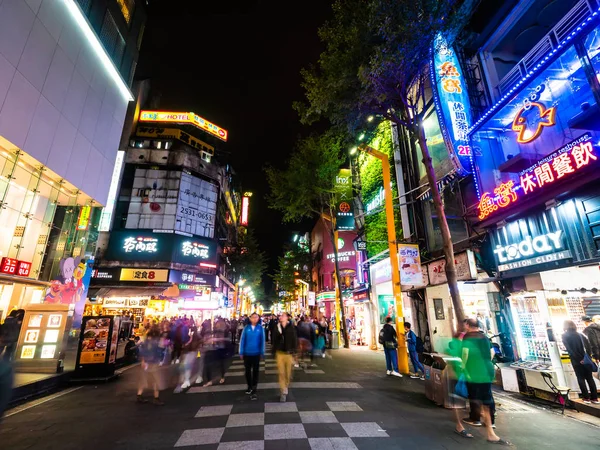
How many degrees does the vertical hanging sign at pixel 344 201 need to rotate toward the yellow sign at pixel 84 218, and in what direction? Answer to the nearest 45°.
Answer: approximately 45° to its right

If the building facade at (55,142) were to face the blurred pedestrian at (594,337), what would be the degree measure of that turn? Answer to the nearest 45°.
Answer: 0° — it already faces them

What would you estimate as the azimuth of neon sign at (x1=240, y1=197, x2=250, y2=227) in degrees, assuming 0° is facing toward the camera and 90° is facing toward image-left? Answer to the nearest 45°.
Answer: approximately 0°

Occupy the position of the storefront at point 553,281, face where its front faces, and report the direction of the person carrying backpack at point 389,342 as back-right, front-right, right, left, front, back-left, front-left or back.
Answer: front-right

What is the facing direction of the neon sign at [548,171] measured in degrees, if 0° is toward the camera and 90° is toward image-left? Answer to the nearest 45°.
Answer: approximately 45°

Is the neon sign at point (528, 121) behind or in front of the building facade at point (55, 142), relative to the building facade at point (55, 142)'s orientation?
in front

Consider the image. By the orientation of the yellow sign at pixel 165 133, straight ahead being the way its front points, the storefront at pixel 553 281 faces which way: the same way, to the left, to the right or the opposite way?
to the right

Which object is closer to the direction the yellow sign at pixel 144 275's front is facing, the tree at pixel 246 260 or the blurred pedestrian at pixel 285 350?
the blurred pedestrian

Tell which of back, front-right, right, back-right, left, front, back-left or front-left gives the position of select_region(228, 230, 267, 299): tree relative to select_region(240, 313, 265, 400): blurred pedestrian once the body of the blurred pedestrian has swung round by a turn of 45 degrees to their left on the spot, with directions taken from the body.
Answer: back-left

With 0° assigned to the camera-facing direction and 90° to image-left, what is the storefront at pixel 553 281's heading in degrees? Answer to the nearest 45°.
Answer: approximately 45°

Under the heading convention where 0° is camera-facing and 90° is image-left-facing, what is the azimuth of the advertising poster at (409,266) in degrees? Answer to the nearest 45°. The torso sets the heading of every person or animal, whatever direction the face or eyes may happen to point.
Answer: approximately 0°
